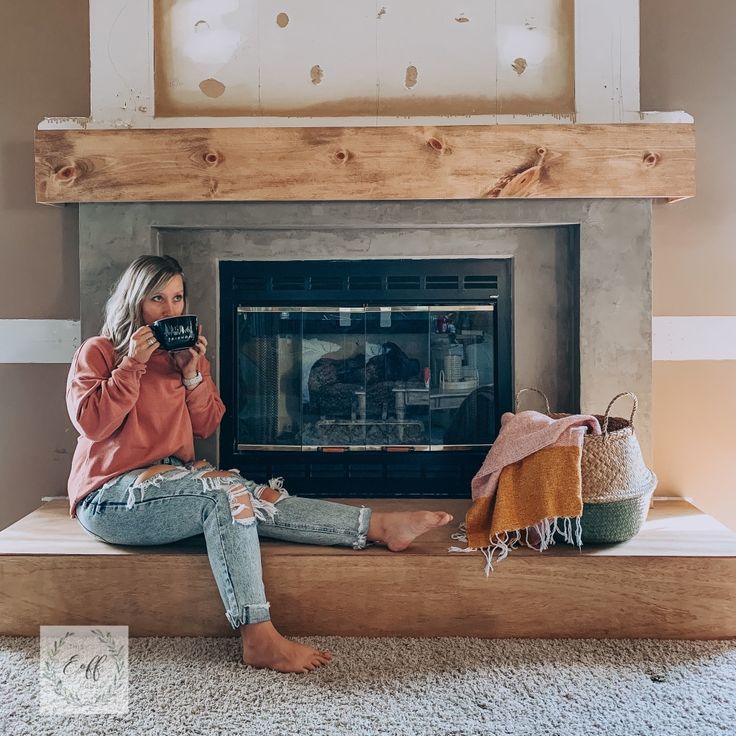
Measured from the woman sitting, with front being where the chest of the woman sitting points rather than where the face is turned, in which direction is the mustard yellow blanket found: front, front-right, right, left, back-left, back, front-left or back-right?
front-left

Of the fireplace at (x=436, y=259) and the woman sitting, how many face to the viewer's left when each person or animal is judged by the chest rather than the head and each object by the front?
0

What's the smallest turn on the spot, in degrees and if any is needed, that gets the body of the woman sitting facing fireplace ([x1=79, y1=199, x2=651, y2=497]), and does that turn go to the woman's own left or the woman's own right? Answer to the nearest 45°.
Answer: approximately 90° to the woman's own left

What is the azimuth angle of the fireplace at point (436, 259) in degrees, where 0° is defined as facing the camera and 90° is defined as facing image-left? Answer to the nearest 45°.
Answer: approximately 0°

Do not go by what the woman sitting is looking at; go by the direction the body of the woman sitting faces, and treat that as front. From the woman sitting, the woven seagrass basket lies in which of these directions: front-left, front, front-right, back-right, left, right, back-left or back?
front-left

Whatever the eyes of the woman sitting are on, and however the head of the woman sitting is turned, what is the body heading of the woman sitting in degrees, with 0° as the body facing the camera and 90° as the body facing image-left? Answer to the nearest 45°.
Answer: approximately 315°
